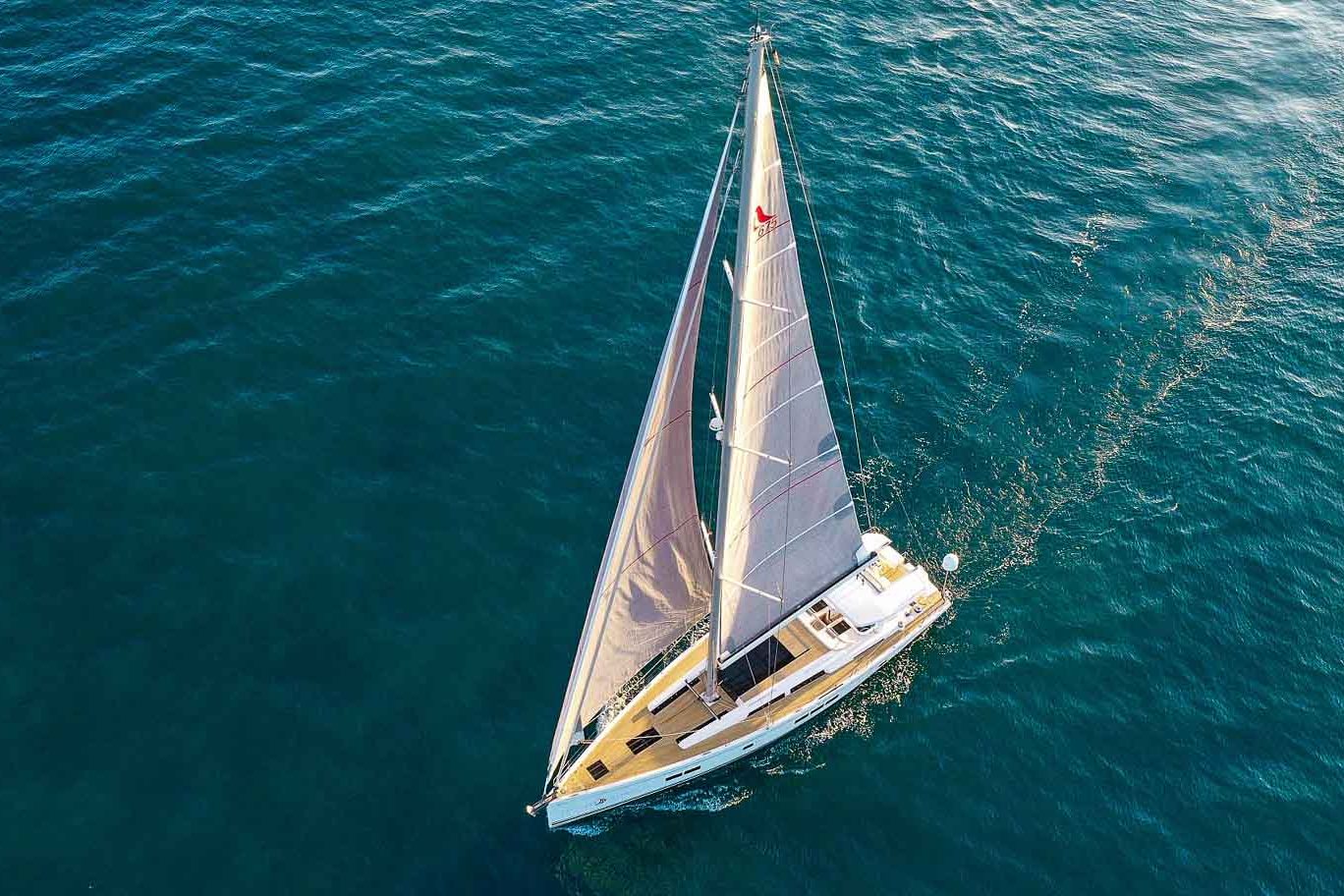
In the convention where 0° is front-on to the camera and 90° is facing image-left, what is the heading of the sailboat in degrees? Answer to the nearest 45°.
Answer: approximately 45°
